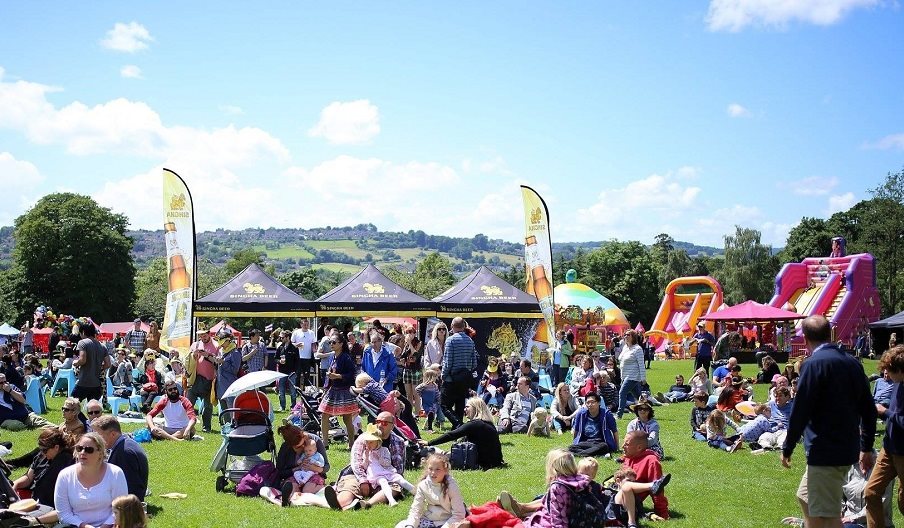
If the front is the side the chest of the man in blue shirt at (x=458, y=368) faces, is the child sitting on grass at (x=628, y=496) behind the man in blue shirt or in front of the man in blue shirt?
behind

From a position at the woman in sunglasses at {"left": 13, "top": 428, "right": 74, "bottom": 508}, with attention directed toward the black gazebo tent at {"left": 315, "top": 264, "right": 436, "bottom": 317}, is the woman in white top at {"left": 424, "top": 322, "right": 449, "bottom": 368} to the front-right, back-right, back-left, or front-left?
front-right

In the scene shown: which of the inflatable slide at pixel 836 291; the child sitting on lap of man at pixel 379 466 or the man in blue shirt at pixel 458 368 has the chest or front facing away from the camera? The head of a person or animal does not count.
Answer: the man in blue shirt

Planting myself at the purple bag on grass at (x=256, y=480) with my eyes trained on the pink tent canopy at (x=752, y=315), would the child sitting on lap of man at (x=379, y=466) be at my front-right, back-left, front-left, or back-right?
front-right

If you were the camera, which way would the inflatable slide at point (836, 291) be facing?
facing the viewer and to the left of the viewer

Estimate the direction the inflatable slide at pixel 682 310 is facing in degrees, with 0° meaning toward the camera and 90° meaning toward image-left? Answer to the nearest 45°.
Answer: approximately 45°

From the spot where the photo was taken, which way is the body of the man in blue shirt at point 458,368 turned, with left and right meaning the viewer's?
facing away from the viewer

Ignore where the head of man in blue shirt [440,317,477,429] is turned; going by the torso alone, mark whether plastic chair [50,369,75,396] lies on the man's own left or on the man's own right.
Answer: on the man's own left

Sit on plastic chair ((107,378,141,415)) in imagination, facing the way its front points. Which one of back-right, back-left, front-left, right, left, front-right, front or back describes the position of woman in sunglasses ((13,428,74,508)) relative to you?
right

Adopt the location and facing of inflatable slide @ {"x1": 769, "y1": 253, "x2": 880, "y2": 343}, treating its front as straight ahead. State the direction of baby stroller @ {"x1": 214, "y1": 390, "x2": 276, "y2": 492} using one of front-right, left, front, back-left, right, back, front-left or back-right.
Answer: front-left

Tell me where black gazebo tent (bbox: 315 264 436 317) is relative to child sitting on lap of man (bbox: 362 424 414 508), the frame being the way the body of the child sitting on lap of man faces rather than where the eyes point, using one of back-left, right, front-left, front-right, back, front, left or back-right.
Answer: back-left

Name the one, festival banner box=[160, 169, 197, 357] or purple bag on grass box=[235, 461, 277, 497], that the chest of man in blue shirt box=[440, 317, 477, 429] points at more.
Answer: the festival banner

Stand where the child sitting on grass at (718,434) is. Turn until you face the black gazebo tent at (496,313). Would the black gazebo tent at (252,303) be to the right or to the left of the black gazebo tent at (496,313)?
left
